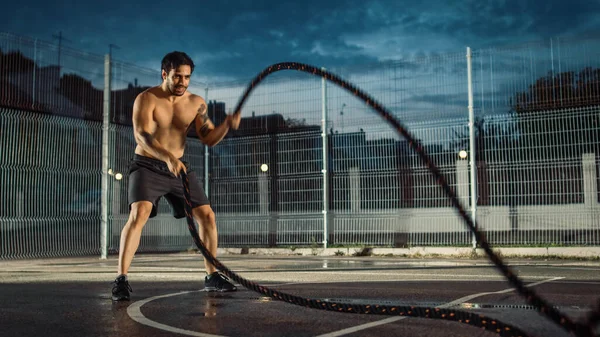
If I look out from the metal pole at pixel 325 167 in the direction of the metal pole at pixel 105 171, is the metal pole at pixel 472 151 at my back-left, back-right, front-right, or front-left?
back-left

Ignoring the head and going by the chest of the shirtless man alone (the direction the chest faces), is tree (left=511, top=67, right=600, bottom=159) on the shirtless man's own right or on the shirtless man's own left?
on the shirtless man's own left

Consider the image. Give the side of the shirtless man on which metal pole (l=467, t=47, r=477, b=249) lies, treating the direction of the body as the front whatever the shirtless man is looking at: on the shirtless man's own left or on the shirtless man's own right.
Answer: on the shirtless man's own left

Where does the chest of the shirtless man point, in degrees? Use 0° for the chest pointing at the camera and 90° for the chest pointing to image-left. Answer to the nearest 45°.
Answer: approximately 315°

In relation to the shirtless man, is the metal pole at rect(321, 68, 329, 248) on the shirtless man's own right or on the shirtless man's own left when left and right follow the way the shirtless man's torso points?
on the shirtless man's own left

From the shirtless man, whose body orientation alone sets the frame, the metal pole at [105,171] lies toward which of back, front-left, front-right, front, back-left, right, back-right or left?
back-left

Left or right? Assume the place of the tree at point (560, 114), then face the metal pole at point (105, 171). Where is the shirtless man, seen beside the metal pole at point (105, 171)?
left

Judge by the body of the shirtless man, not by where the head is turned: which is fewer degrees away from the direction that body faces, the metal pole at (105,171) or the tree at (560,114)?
the tree

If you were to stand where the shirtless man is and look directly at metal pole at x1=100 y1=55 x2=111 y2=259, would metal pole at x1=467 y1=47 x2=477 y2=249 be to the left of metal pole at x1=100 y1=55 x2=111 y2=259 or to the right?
right
